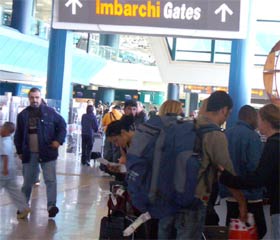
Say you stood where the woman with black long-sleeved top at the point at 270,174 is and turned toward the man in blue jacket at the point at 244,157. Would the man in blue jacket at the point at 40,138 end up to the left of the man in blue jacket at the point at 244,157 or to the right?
left

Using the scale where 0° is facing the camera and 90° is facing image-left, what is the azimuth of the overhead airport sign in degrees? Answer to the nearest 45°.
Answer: approximately 0°

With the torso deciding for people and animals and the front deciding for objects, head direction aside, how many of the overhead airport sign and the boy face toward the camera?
1

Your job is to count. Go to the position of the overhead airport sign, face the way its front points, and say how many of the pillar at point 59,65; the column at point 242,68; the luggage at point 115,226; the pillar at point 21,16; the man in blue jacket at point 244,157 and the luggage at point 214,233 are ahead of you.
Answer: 3

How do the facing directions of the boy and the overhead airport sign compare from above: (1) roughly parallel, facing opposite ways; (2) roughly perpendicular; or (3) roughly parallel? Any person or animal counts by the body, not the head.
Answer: roughly perpendicular

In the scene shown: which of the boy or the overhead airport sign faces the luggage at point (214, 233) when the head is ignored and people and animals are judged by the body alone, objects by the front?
the overhead airport sign

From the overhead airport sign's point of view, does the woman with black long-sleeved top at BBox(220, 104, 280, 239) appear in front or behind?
in front

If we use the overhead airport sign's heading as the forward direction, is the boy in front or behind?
in front

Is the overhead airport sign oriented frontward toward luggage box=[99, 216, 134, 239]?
yes

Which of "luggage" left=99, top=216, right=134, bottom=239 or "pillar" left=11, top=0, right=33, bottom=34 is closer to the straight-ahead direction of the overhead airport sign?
the luggage

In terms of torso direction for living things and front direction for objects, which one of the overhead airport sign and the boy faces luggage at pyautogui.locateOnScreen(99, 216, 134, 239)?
the overhead airport sign

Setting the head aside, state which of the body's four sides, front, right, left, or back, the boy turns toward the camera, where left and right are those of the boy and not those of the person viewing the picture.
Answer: left

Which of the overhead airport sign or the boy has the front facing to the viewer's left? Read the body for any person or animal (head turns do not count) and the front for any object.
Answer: the boy

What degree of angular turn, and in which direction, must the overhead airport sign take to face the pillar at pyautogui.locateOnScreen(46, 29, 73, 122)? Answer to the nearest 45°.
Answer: approximately 135° to its right
